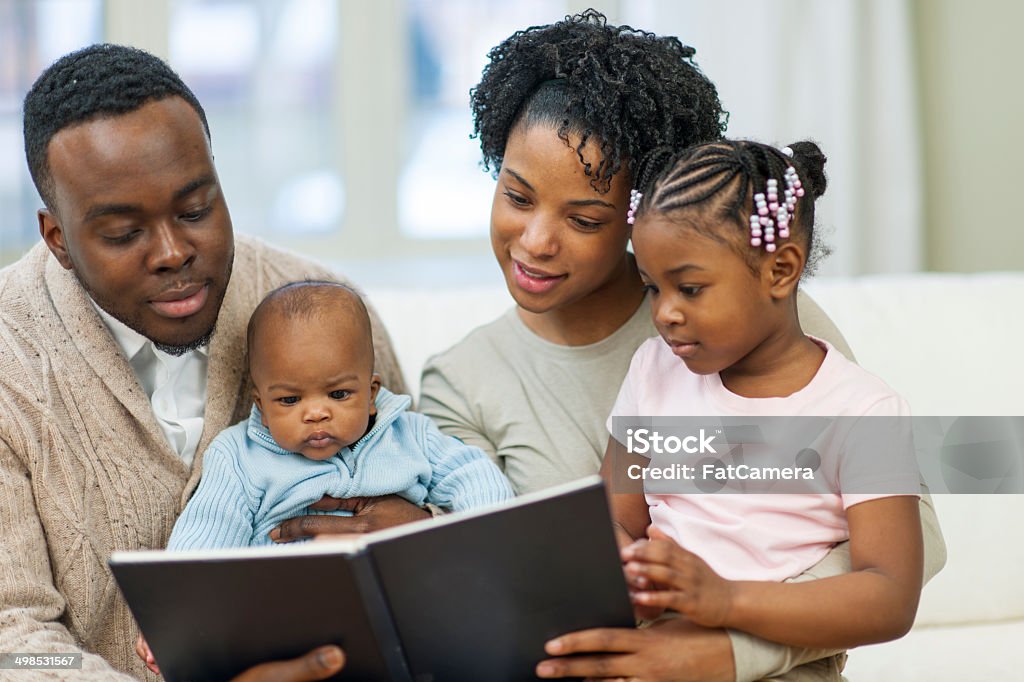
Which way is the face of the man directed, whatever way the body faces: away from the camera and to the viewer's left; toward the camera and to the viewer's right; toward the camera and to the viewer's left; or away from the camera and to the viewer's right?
toward the camera and to the viewer's right

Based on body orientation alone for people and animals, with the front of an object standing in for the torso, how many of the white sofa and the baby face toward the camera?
2

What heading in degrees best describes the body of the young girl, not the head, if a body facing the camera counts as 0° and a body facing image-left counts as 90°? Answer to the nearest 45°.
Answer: approximately 45°

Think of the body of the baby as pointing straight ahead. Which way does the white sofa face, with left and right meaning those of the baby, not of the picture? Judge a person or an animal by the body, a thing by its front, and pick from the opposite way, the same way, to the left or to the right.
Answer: the same way

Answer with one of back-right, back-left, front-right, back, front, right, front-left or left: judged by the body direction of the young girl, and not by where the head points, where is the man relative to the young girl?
front-right

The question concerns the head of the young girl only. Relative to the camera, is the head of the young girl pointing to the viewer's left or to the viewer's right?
to the viewer's left

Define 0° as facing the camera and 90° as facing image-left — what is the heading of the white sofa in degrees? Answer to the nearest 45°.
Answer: approximately 0°

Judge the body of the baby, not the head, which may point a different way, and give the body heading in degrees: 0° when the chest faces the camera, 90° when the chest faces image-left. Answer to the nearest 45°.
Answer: approximately 0°
